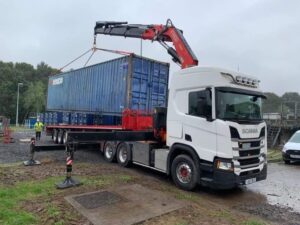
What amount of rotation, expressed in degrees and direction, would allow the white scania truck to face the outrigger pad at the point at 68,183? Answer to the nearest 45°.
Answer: approximately 135° to its right

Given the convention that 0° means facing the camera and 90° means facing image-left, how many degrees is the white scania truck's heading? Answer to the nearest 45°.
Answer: approximately 315°
